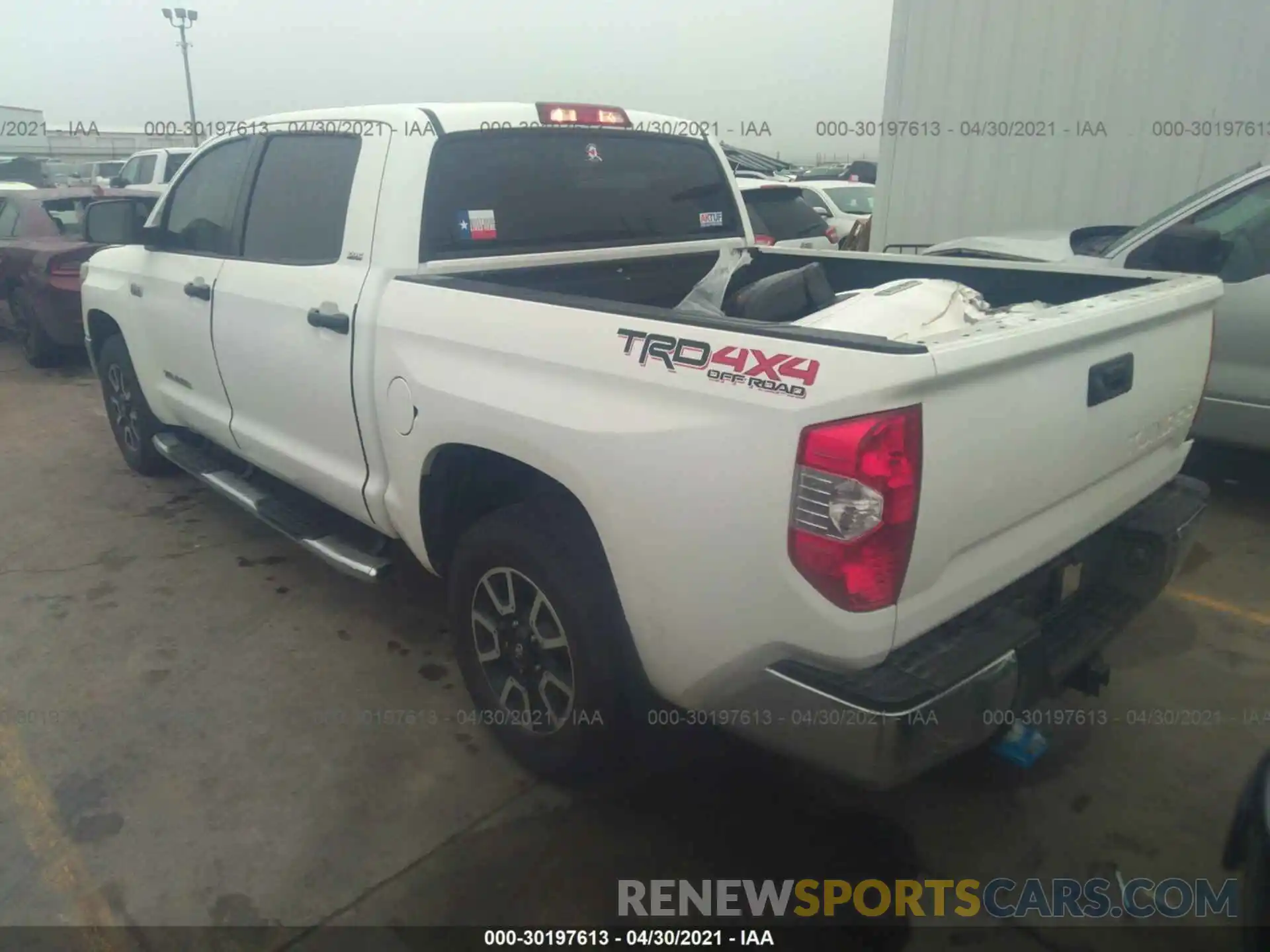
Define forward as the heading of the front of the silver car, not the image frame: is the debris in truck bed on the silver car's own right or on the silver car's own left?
on the silver car's own left

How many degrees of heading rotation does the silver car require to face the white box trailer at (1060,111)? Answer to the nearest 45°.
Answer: approximately 90° to its right

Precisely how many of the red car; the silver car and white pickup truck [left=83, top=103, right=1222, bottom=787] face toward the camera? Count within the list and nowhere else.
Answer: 0

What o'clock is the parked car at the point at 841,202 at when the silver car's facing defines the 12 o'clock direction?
The parked car is roughly at 2 o'clock from the silver car.

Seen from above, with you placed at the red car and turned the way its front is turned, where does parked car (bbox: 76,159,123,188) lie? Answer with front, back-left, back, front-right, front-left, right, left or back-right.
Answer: front-right

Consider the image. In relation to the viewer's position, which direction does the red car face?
facing away from the viewer and to the left of the viewer

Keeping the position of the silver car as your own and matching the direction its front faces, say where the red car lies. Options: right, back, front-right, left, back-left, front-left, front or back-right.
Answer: front

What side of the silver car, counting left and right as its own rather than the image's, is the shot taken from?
left

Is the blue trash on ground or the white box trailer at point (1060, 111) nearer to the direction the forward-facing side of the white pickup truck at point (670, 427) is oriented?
the white box trailer

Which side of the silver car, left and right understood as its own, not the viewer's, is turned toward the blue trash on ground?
left

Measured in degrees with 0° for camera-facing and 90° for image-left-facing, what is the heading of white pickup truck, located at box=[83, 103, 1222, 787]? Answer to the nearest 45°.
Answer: approximately 135°

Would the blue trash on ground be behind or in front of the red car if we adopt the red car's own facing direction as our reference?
behind

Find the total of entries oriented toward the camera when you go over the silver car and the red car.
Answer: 0
